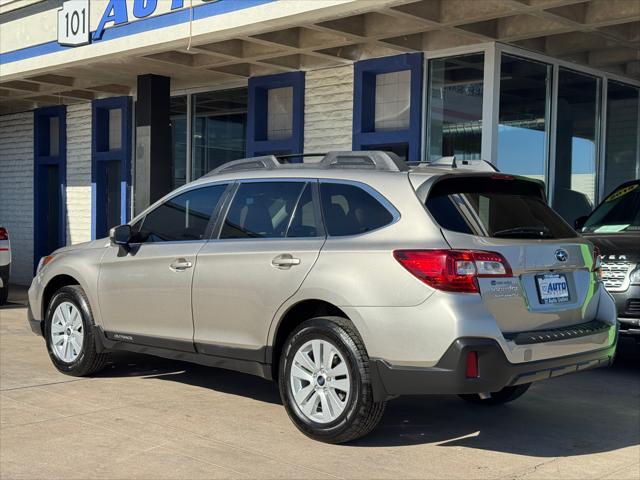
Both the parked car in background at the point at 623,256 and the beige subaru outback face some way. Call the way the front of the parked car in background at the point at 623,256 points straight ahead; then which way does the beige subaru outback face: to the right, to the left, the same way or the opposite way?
to the right

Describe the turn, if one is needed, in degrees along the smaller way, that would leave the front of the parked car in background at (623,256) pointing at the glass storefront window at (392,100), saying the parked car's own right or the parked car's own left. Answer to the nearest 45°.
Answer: approximately 90° to the parked car's own right

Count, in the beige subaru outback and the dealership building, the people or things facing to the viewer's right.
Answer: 0

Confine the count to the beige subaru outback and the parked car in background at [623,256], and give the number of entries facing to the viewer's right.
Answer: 0

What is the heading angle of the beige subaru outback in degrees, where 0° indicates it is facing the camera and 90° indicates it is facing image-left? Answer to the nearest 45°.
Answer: approximately 135°

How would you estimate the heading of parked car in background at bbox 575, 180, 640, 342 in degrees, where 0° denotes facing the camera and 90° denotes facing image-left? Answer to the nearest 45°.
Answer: approximately 45°

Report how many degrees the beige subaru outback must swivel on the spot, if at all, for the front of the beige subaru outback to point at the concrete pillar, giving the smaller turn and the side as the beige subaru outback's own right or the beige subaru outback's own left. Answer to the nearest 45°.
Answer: approximately 45° to the beige subaru outback's own right

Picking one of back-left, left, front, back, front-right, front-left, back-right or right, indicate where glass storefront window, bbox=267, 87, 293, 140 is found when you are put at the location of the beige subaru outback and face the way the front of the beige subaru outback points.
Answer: front-right

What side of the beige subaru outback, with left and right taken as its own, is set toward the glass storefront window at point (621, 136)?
right

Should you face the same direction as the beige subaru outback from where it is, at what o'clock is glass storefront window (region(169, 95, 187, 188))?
The glass storefront window is roughly at 1 o'clock from the beige subaru outback.

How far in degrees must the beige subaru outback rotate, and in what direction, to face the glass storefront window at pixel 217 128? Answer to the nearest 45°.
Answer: approximately 45° to its right

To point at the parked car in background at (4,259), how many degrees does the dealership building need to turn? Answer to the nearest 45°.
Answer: approximately 45° to its right

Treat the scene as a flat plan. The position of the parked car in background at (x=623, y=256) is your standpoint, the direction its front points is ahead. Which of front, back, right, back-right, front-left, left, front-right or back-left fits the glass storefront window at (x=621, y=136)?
back-right
